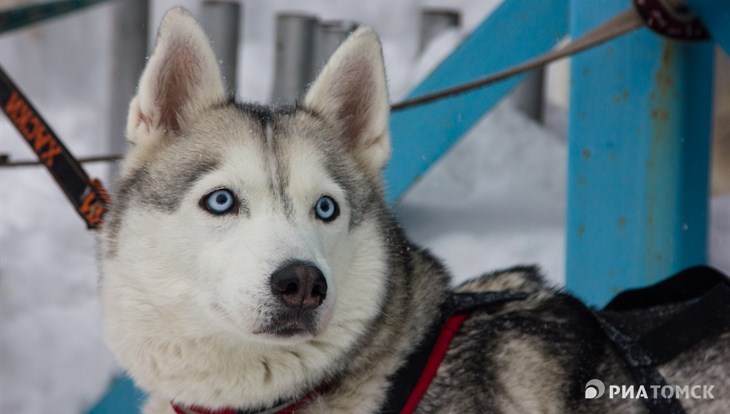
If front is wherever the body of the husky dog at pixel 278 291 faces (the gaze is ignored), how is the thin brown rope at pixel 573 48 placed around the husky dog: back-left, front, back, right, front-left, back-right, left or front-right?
back

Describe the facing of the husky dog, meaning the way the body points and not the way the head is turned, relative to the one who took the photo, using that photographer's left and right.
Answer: facing the viewer and to the left of the viewer

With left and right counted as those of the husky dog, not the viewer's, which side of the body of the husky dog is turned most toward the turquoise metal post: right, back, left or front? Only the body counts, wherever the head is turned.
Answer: back

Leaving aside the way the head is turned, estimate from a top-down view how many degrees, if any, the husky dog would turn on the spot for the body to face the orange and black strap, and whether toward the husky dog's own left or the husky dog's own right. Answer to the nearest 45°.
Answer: approximately 90° to the husky dog's own right

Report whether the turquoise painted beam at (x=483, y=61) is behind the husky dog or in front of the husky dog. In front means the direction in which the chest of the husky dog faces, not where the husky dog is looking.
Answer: behind
